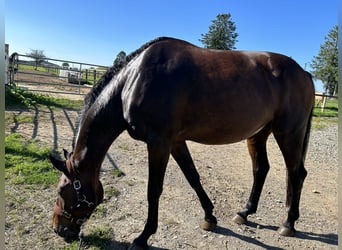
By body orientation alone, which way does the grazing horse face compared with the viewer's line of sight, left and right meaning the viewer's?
facing to the left of the viewer

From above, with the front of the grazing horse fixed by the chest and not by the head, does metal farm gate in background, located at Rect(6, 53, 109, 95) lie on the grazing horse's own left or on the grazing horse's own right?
on the grazing horse's own right

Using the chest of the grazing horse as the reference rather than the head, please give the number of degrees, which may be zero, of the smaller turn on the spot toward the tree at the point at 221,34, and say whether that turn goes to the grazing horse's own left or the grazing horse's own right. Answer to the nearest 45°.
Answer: approximately 90° to the grazing horse's own right

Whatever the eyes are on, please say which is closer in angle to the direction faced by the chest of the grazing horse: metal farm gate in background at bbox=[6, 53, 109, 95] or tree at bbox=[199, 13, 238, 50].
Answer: the metal farm gate in background

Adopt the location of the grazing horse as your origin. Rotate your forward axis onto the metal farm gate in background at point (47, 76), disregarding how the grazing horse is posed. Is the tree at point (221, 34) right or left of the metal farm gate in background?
right

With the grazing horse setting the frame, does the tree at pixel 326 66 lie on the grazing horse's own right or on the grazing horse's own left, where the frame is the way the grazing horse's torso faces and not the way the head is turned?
on the grazing horse's own right
